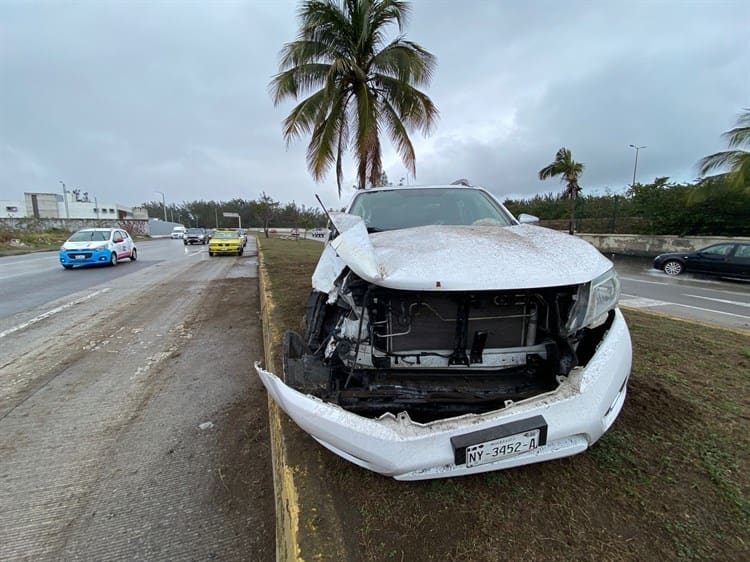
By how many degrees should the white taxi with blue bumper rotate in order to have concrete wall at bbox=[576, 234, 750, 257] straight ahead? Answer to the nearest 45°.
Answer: approximately 90° to its left

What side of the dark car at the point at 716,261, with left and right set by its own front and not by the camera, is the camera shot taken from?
left

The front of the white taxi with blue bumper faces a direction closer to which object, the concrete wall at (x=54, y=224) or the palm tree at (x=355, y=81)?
the palm tree

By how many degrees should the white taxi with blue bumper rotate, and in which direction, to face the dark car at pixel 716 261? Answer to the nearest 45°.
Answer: approximately 90° to its left

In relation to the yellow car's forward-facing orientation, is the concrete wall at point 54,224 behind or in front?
behind

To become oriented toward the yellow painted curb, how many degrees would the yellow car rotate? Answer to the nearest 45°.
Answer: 0° — it already faces it

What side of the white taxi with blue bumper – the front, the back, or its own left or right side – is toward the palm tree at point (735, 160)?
left

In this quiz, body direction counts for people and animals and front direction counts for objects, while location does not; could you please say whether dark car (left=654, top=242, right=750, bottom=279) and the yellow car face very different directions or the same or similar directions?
very different directions

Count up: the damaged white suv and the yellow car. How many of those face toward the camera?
2
